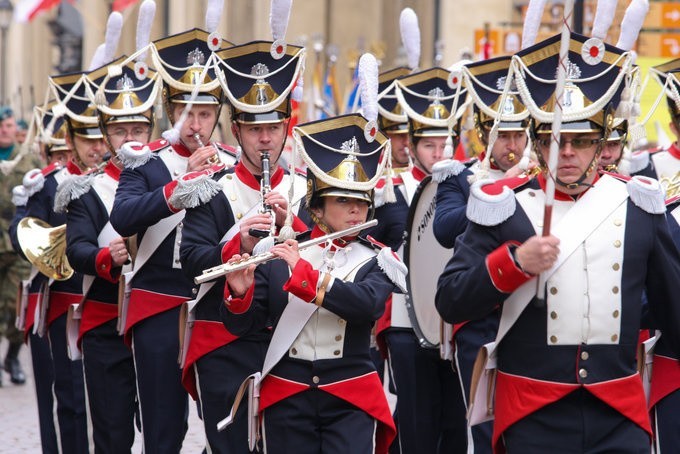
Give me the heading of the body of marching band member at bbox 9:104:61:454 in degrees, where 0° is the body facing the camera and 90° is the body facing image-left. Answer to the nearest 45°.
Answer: approximately 315°

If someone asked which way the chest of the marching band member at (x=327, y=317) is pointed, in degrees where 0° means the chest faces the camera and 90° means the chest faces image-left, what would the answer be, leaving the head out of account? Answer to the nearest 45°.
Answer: approximately 0°

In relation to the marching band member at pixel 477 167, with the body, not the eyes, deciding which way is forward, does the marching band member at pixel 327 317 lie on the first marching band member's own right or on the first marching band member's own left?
on the first marching band member's own right

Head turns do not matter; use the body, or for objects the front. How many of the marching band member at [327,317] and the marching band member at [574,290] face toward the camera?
2
